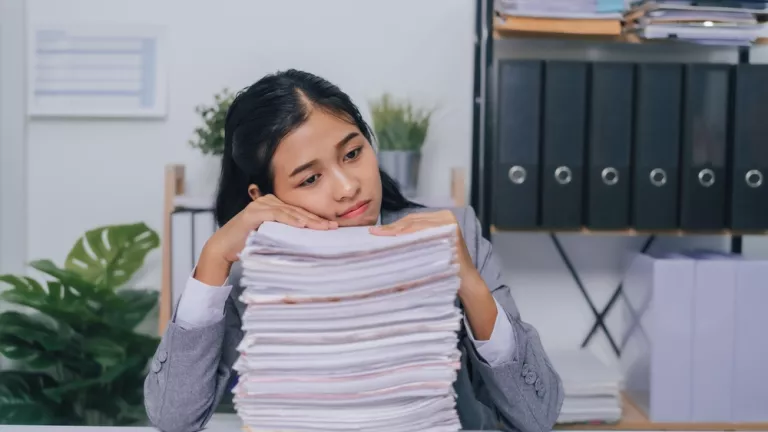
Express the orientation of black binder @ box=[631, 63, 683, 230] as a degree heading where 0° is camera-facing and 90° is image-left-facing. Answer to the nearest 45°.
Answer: approximately 0°
